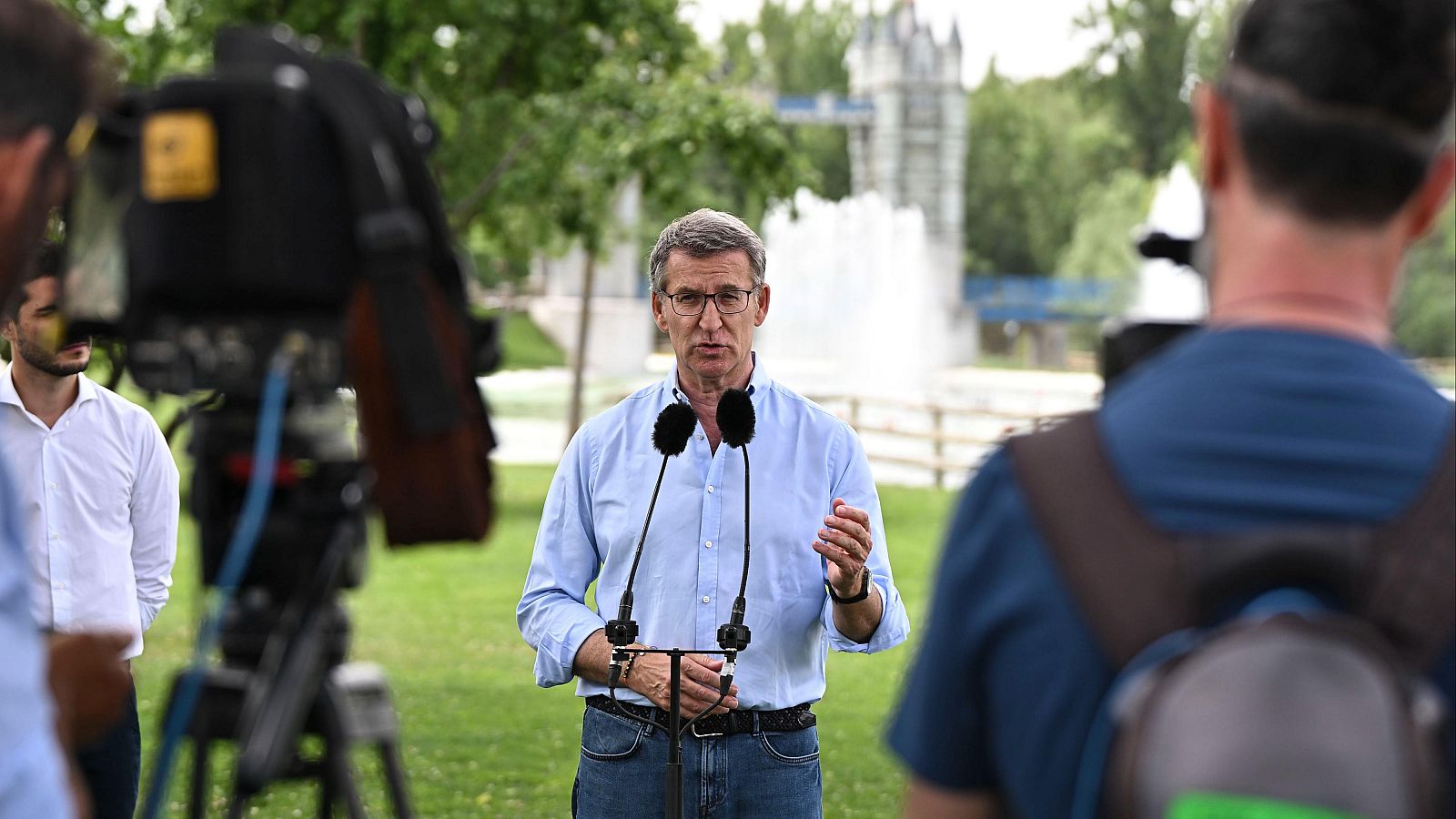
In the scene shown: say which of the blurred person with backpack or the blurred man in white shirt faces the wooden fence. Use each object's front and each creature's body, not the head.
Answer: the blurred person with backpack

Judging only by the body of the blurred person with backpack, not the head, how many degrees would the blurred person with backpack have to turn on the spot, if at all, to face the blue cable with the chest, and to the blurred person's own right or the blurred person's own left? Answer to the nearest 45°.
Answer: approximately 90° to the blurred person's own left

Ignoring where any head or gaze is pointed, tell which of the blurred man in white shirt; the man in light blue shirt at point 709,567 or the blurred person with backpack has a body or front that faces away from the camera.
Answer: the blurred person with backpack

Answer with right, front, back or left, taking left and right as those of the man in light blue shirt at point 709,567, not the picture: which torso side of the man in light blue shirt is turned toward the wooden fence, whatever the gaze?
back

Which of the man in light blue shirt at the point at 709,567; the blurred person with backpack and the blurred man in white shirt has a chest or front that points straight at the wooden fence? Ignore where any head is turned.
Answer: the blurred person with backpack

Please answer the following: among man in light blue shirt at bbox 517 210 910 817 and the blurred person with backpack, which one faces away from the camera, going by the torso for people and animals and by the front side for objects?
the blurred person with backpack

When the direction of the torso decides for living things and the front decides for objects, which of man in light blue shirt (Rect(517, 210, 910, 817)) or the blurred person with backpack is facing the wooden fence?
the blurred person with backpack

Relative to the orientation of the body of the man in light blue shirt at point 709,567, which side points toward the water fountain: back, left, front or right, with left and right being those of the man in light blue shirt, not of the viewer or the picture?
back

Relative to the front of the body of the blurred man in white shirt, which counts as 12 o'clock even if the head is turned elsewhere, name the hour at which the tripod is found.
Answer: The tripod is roughly at 12 o'clock from the blurred man in white shirt.

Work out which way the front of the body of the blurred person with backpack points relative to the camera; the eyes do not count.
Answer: away from the camera

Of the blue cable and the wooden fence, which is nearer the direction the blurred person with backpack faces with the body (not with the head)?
the wooden fence

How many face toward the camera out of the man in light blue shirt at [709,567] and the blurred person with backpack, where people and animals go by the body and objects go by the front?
1

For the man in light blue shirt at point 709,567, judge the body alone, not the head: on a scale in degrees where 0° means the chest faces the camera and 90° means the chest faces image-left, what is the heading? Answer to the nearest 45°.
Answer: approximately 0°
